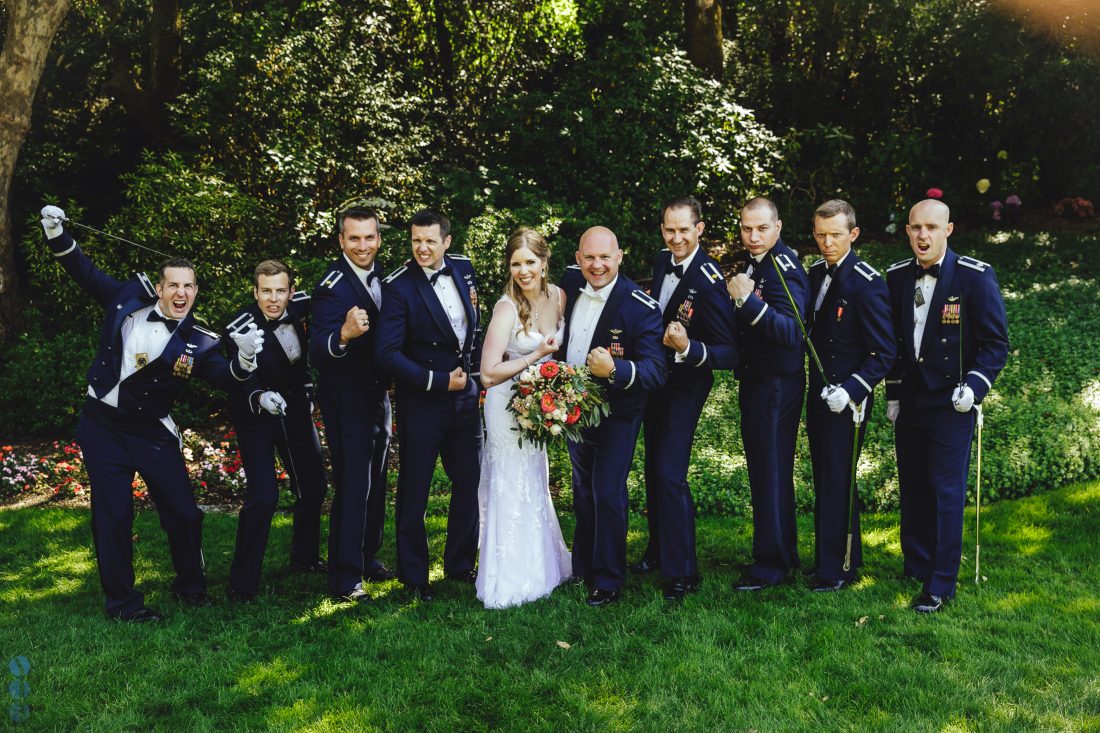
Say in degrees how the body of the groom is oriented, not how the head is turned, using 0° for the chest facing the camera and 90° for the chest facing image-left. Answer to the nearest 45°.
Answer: approximately 45°

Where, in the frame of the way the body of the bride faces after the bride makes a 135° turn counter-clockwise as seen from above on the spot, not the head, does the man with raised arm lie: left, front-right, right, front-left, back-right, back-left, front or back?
left
